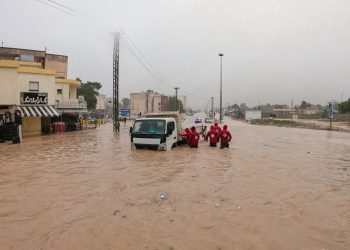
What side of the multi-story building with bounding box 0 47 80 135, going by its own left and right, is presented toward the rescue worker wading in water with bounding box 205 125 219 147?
front

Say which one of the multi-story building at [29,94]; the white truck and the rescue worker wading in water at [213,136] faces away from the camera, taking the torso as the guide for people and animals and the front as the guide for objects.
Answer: the rescue worker wading in water

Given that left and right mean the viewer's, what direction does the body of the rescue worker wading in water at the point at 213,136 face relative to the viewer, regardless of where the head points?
facing away from the viewer

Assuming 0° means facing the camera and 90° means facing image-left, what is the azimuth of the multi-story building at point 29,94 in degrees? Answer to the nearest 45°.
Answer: approximately 315°

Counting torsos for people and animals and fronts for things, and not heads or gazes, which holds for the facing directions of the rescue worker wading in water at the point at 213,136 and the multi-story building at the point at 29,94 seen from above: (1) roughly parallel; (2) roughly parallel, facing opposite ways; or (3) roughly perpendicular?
roughly perpendicular

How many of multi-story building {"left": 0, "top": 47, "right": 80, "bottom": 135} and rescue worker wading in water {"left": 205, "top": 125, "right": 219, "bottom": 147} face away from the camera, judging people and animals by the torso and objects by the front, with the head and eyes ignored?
1

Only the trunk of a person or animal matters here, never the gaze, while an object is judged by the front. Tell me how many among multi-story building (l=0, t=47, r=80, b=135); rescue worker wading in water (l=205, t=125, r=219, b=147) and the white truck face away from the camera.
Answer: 1

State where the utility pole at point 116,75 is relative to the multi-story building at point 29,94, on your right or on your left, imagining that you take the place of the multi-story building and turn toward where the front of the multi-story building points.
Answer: on your left

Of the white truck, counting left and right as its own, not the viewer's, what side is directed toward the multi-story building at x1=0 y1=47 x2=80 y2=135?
right

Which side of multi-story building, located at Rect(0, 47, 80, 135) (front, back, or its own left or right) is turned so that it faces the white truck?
front

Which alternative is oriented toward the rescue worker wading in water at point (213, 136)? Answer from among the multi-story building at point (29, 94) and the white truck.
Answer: the multi-story building

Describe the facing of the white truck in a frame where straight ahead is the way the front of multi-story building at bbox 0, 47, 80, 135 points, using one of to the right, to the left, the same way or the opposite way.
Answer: to the right

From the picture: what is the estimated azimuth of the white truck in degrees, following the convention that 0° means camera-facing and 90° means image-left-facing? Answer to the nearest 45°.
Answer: approximately 45°
